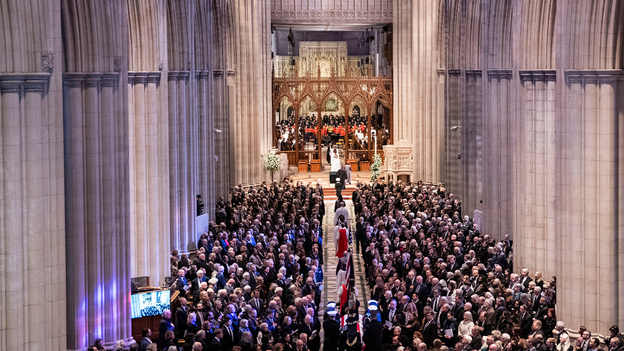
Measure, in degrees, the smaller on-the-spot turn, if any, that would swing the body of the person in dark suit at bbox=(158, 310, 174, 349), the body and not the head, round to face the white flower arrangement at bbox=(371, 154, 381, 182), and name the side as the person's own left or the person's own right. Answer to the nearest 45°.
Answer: approximately 45° to the person's own left

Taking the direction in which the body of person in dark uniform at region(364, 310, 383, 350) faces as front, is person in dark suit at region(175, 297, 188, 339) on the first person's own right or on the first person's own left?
on the first person's own left

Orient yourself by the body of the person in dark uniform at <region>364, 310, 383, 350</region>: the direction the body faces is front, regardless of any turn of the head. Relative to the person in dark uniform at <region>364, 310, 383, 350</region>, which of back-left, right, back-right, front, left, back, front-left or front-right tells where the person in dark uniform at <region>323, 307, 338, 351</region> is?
left

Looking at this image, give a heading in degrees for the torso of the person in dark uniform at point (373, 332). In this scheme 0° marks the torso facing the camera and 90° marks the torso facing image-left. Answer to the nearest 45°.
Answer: approximately 180°

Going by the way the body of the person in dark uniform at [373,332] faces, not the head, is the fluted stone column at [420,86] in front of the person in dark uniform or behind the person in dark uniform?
in front

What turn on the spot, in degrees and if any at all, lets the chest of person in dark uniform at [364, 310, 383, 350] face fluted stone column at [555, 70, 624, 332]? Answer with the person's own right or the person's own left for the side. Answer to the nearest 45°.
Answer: approximately 90° to the person's own right
